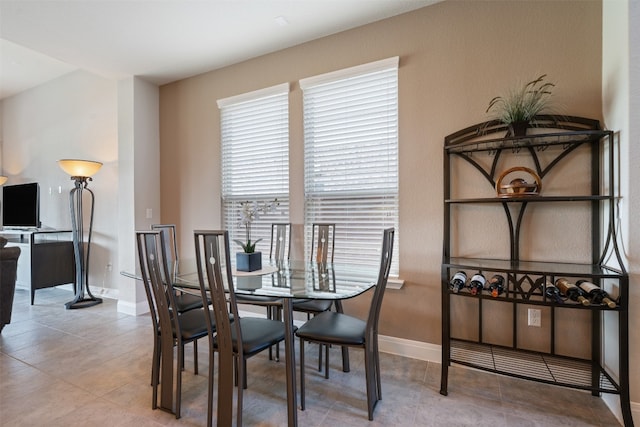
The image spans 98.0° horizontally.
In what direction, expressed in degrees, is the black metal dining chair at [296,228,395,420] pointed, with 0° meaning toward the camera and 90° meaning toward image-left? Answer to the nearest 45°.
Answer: approximately 90°

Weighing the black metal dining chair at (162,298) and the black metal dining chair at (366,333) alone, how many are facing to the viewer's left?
1

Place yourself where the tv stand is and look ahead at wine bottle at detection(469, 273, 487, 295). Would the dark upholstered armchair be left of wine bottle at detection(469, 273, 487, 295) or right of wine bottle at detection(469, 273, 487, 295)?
right

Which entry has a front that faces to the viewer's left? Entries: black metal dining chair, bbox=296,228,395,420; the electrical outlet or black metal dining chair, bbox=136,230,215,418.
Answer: black metal dining chair, bbox=296,228,395,420

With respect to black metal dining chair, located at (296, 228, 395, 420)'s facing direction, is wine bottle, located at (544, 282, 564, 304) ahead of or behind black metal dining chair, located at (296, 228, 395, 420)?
behind

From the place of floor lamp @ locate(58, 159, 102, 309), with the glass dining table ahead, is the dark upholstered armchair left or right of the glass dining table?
right

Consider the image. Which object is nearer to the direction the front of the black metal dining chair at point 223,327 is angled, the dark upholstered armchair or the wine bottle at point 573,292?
the wine bottle

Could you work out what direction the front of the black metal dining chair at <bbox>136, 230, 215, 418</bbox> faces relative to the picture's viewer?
facing away from the viewer and to the right of the viewer

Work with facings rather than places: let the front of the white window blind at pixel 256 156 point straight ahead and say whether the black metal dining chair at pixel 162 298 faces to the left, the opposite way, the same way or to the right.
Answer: the opposite way

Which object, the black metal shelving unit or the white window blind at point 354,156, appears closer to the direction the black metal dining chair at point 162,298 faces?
the white window blind

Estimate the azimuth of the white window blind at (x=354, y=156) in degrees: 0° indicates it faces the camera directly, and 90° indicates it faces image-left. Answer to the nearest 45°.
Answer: approximately 45°

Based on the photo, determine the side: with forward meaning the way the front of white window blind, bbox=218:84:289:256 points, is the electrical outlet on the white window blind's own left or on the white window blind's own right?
on the white window blind's own left

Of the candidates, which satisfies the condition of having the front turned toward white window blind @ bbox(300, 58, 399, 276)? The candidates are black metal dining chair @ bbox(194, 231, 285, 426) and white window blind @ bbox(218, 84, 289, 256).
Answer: the black metal dining chair
